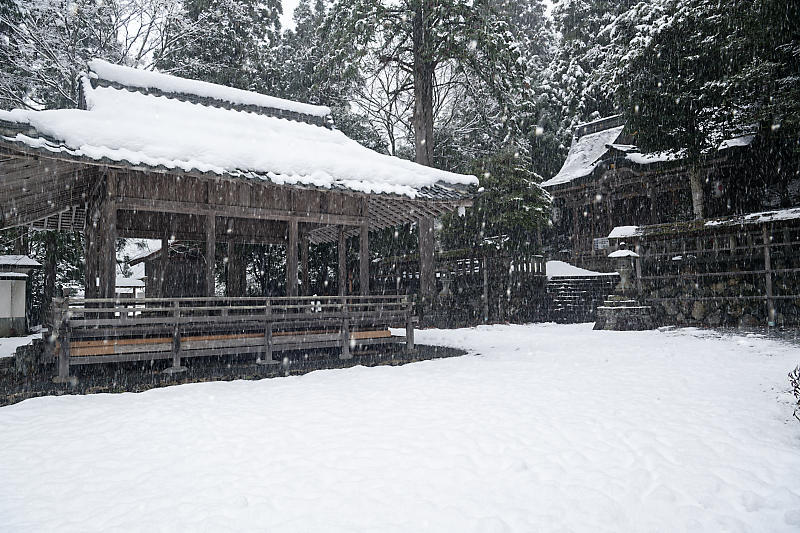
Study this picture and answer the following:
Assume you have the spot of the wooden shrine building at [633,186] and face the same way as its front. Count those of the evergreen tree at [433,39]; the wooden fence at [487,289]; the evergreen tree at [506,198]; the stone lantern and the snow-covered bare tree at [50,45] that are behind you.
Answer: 0

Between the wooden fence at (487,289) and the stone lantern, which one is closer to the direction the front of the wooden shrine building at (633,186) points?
the wooden fence

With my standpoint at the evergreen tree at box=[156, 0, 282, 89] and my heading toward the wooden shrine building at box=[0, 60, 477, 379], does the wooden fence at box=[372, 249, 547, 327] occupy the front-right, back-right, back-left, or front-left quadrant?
front-left

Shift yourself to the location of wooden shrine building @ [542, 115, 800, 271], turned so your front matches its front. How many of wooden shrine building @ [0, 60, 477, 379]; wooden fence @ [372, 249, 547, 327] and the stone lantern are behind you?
0

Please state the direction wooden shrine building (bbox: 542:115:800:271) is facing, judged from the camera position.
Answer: facing the viewer and to the left of the viewer

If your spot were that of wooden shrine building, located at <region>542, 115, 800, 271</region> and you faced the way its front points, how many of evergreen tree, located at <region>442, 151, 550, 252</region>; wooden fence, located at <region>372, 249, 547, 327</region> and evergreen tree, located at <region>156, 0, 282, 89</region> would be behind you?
0

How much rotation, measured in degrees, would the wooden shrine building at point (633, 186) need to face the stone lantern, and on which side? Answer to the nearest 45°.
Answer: approximately 45° to its left

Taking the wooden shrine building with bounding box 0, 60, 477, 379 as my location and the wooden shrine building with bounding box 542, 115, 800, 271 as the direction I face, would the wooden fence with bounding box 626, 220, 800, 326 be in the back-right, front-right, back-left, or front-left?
front-right

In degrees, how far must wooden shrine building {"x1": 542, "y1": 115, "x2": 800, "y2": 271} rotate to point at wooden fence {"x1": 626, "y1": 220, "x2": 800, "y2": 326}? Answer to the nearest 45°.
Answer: approximately 45° to its left

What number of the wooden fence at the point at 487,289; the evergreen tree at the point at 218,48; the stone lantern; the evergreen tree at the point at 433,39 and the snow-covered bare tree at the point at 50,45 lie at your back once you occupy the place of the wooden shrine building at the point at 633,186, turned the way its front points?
0

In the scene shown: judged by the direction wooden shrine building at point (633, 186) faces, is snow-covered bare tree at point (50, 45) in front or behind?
in front

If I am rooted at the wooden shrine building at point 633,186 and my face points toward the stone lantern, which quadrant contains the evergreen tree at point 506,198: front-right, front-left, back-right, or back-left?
front-right

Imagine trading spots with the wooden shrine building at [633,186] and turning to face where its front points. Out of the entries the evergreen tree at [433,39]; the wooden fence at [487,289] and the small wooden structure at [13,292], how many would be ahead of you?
3
